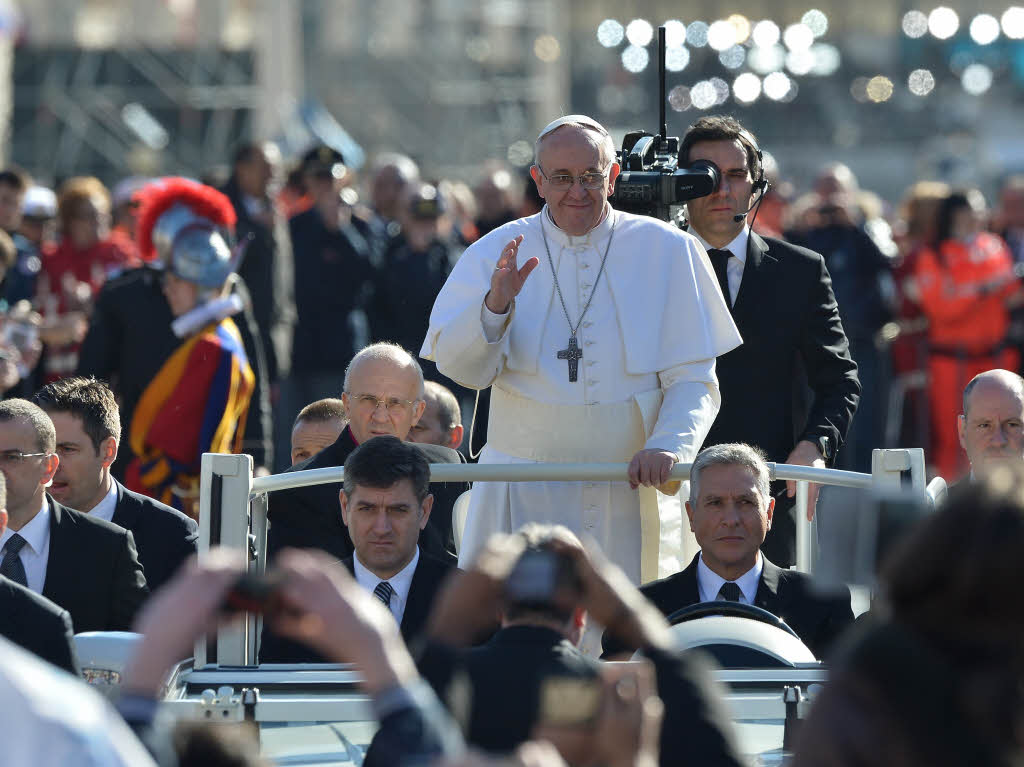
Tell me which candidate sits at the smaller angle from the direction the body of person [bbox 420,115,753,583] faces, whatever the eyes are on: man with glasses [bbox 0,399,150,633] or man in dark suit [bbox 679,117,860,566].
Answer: the man with glasses

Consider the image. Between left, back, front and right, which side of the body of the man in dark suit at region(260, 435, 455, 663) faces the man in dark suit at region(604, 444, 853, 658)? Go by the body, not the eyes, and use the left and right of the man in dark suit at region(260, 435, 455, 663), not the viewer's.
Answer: left

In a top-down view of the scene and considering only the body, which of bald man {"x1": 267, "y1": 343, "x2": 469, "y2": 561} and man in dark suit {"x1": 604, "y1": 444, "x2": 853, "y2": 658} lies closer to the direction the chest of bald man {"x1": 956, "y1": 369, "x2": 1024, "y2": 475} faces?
the man in dark suit

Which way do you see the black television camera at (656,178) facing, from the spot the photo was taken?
facing to the left of the viewer
